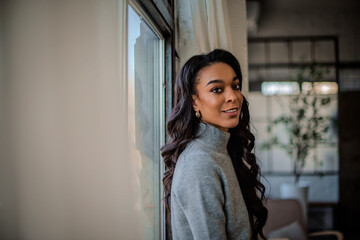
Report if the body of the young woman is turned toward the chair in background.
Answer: no
